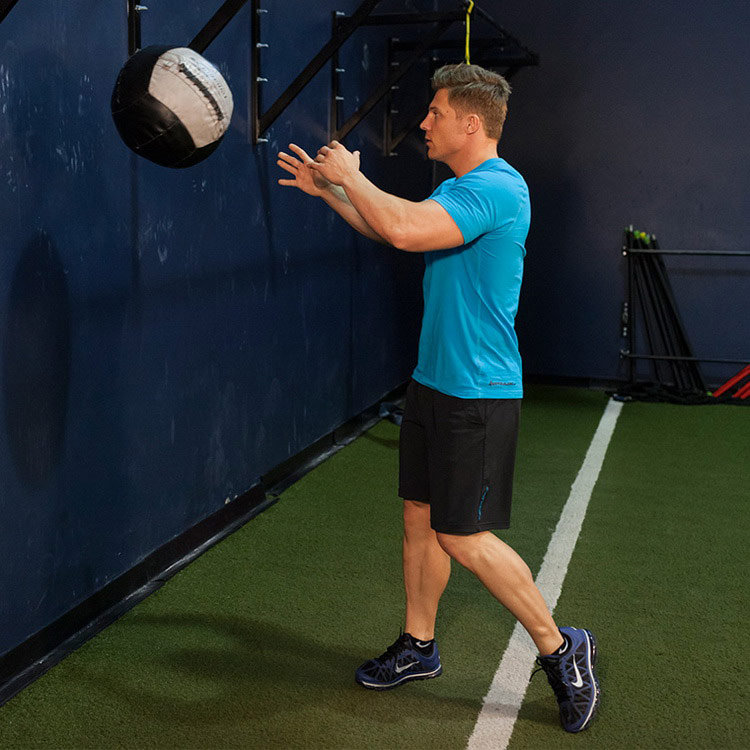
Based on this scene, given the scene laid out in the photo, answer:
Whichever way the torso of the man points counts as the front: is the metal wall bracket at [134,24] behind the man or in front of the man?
in front

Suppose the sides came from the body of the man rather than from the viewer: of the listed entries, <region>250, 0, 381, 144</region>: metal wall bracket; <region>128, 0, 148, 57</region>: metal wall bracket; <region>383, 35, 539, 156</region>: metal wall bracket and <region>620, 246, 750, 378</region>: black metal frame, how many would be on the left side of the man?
0

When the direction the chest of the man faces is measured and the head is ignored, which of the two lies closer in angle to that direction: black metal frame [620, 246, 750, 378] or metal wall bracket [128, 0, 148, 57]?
the metal wall bracket

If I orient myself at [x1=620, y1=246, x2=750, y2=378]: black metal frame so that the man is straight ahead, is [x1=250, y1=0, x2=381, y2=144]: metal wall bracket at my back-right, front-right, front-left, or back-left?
front-right

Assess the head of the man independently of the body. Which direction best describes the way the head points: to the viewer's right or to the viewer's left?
to the viewer's left

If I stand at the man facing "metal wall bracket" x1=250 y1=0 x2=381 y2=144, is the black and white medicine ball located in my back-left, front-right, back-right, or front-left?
front-left

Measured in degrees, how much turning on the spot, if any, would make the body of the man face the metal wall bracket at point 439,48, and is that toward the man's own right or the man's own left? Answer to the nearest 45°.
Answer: approximately 90° to the man's own right

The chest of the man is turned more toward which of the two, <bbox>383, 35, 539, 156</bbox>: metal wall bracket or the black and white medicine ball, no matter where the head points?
the black and white medicine ball

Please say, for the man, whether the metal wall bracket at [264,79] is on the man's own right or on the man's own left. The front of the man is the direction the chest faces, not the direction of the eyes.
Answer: on the man's own right

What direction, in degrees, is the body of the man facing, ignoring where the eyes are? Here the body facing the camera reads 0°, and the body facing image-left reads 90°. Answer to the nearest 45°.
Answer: approximately 90°

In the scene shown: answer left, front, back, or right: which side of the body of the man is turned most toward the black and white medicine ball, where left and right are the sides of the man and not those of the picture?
front

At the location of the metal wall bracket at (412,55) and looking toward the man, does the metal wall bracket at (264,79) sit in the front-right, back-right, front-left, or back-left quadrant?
front-right

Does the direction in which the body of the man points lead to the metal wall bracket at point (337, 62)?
no

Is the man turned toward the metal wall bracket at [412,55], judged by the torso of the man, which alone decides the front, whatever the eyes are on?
no
